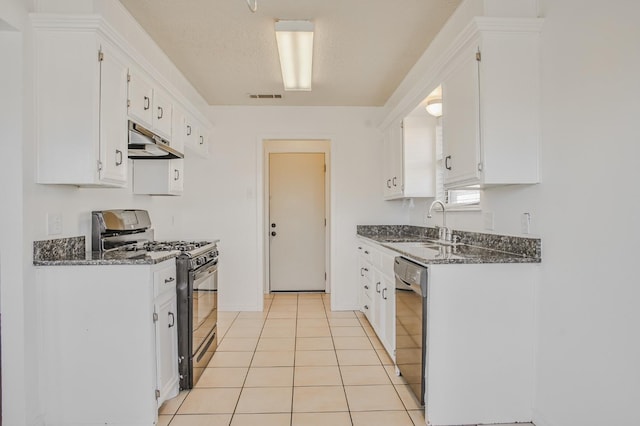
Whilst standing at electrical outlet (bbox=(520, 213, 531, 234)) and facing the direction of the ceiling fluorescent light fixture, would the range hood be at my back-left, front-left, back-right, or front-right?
front-left

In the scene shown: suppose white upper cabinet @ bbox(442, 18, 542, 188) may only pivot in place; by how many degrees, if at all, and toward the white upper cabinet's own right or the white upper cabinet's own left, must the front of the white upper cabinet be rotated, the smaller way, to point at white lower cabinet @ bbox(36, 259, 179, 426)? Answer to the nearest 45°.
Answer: approximately 45° to the white upper cabinet's own left

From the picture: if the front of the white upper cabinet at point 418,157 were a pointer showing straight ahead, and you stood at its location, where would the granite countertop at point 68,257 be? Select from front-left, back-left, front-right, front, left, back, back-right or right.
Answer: front-left

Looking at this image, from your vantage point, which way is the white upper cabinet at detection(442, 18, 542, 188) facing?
to the viewer's left

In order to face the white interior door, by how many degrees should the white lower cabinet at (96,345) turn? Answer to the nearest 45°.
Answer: approximately 45° to its left

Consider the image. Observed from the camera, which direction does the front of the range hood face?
facing to the right of the viewer

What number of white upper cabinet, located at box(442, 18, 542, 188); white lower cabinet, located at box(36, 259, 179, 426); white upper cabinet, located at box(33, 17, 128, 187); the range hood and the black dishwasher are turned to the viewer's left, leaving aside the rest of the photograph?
2

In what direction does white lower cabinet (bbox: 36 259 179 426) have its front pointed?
to the viewer's right

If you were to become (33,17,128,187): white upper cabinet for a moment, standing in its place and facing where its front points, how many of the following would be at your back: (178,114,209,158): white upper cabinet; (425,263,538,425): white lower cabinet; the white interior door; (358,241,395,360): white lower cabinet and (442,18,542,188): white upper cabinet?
0

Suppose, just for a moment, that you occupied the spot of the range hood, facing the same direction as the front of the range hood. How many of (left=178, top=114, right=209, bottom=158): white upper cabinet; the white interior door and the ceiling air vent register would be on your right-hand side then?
0

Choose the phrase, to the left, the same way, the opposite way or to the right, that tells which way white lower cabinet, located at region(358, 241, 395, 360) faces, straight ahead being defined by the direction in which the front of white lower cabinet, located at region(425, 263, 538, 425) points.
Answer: the same way

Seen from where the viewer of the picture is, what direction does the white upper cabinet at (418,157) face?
facing to the left of the viewer

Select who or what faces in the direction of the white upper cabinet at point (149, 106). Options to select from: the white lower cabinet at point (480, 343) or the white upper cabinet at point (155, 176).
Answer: the white lower cabinet

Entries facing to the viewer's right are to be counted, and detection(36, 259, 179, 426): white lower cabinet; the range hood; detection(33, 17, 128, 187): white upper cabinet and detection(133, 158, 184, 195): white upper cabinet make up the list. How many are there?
4

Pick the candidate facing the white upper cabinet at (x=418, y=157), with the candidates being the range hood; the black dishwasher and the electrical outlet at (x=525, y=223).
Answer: the range hood

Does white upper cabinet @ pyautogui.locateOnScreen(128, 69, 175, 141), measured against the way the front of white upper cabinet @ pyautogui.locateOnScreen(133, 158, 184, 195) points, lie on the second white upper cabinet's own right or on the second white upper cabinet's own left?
on the second white upper cabinet's own right

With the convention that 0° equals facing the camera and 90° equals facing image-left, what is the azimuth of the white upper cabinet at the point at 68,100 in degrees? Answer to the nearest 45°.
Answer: approximately 270°

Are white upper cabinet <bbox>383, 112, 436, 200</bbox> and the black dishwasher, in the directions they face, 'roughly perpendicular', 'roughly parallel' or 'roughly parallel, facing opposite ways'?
roughly parallel

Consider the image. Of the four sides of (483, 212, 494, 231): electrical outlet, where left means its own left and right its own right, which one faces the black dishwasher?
front
